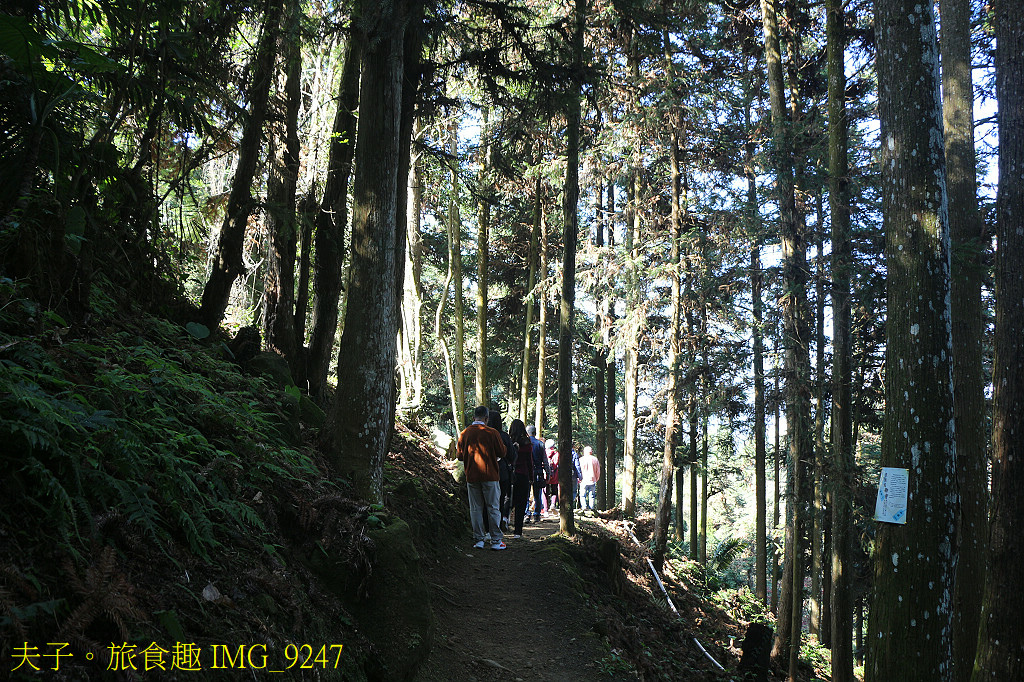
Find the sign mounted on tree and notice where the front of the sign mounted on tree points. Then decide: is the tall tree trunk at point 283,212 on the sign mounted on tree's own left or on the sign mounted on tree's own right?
on the sign mounted on tree's own right

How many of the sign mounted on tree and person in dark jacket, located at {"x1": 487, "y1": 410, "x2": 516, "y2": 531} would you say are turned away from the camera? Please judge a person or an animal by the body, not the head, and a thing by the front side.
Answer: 1

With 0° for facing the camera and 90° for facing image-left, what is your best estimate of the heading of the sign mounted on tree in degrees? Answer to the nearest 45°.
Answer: approximately 0°

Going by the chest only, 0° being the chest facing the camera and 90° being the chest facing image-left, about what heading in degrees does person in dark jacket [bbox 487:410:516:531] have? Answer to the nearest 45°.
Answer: approximately 180°

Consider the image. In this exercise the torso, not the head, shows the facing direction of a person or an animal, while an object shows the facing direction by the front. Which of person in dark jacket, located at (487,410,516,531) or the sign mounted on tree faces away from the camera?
the person in dark jacket

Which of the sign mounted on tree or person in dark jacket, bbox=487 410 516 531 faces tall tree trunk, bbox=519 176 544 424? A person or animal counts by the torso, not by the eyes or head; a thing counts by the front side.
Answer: the person in dark jacket

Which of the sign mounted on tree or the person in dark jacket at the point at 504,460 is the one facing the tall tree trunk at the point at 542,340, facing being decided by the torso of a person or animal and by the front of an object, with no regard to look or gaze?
the person in dark jacket
